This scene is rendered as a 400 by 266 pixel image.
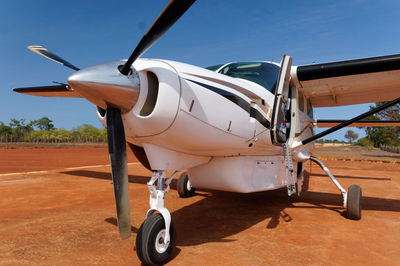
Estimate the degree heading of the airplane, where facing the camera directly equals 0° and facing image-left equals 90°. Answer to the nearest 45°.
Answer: approximately 45°
